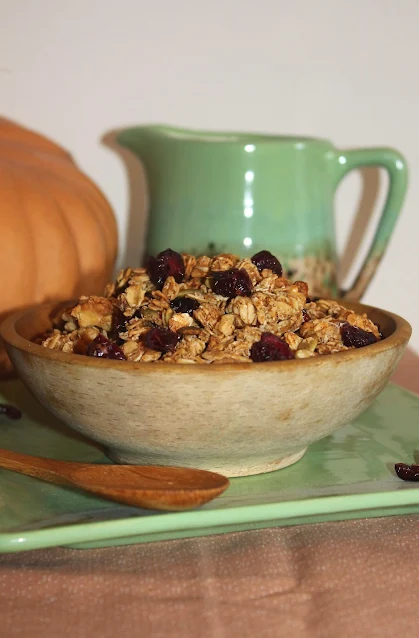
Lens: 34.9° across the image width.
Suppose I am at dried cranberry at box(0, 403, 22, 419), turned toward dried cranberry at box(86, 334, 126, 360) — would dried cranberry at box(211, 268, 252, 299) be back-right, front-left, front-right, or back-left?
front-left

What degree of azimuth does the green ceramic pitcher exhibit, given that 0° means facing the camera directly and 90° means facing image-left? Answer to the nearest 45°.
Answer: approximately 90°

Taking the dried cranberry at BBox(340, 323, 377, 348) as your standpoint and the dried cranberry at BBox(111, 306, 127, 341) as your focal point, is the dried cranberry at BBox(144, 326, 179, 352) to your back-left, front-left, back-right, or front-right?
front-left
